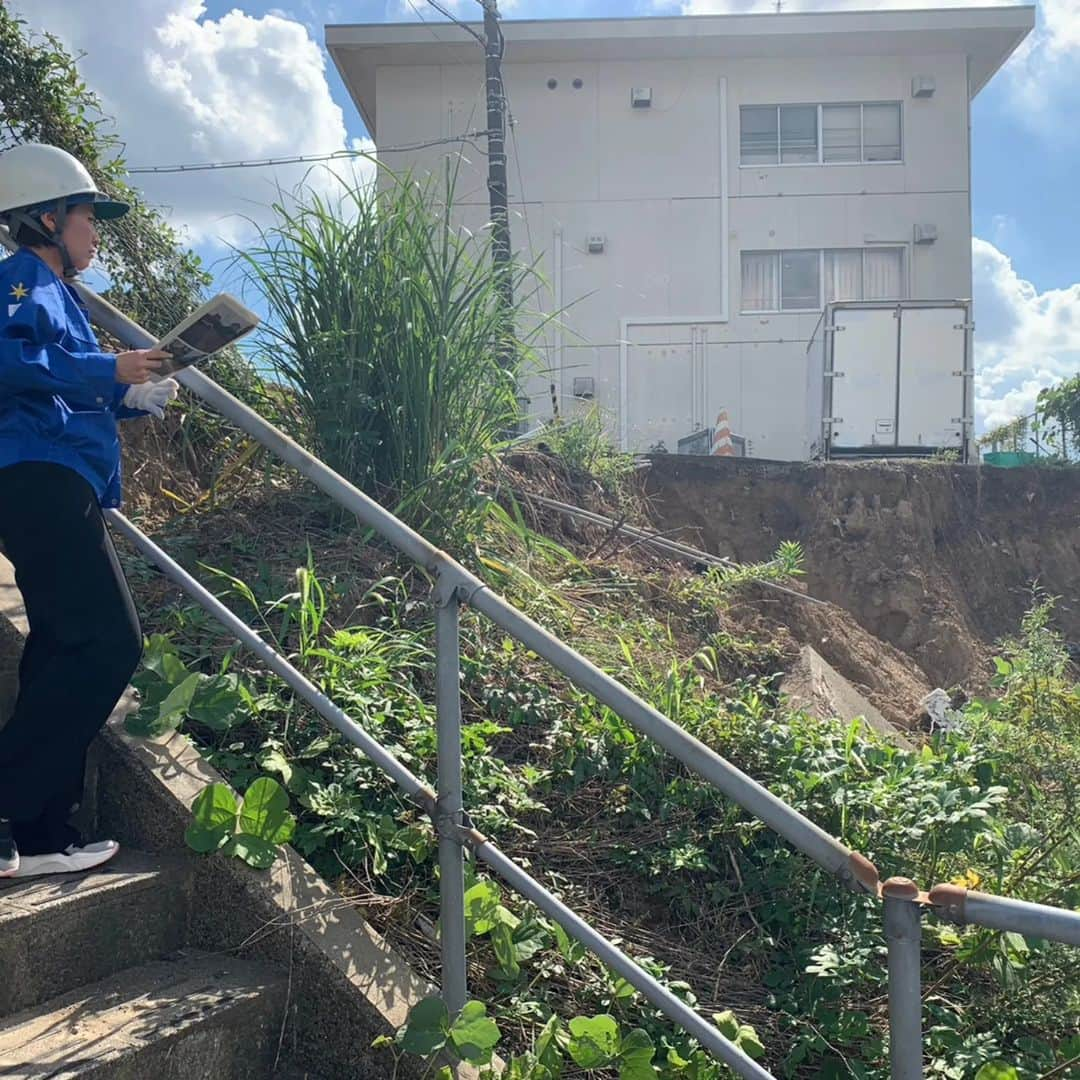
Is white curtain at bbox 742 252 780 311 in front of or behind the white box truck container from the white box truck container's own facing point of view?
in front

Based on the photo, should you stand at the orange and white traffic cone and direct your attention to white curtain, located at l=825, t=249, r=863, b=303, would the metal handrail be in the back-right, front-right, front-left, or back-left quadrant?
back-right

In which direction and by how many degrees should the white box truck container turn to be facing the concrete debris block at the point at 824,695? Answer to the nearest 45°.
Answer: approximately 180°

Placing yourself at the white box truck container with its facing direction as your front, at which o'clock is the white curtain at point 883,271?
The white curtain is roughly at 12 o'clock from the white box truck container.

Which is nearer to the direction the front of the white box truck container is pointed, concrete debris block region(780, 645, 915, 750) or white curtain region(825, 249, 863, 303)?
the white curtain

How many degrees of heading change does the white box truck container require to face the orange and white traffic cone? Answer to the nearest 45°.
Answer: approximately 135° to its left

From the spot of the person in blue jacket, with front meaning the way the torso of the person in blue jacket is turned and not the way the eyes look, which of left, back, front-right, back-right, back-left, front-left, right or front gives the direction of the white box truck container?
front-left

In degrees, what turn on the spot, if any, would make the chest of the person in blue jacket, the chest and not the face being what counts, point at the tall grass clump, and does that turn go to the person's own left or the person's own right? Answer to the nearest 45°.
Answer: approximately 45° to the person's own left

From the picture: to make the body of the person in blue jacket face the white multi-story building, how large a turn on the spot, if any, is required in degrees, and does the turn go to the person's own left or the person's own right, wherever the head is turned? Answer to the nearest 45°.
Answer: approximately 45° to the person's own left

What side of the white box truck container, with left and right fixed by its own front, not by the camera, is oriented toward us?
back

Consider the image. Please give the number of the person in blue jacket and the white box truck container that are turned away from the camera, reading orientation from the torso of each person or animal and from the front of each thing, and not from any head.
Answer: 1

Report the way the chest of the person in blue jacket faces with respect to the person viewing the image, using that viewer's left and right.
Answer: facing to the right of the viewer

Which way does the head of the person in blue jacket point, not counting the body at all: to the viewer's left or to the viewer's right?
to the viewer's right

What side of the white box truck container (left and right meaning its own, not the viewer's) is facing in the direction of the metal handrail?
back

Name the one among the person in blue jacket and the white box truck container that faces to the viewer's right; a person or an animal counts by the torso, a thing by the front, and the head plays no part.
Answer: the person in blue jacket

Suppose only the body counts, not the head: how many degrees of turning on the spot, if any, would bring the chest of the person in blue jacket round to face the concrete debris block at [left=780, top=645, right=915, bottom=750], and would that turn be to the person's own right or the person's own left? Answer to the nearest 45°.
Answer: approximately 45° to the person's own left
